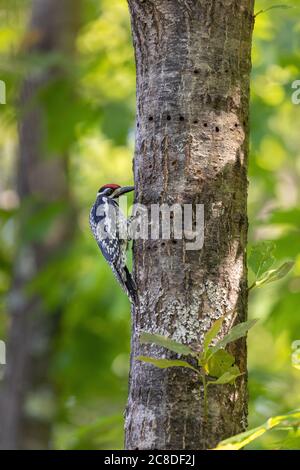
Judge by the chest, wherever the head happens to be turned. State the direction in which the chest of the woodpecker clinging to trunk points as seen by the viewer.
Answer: to the viewer's right
